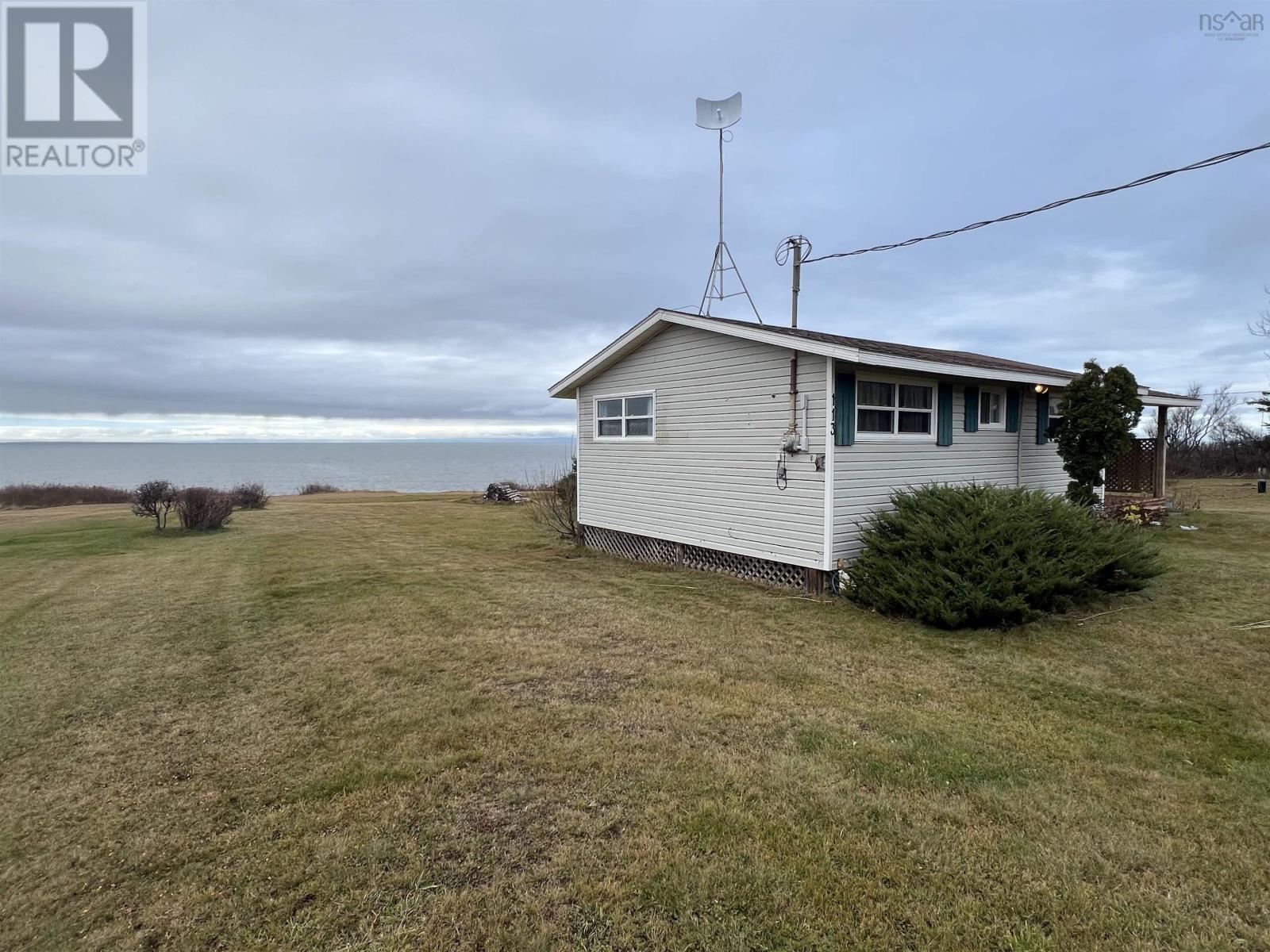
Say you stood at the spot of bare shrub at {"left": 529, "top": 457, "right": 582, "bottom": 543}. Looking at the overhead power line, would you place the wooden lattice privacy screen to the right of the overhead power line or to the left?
left

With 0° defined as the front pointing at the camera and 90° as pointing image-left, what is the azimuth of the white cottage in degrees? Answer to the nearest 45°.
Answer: approximately 315°

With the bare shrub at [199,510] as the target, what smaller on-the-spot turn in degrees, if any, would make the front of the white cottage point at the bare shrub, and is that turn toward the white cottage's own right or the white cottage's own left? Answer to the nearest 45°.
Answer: approximately 135° to the white cottage's own right

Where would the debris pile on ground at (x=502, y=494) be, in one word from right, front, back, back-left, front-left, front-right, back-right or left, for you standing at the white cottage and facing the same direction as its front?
back

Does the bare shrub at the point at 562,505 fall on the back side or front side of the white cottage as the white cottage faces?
on the back side

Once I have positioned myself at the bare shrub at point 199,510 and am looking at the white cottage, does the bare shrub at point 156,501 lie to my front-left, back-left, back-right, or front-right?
back-right
